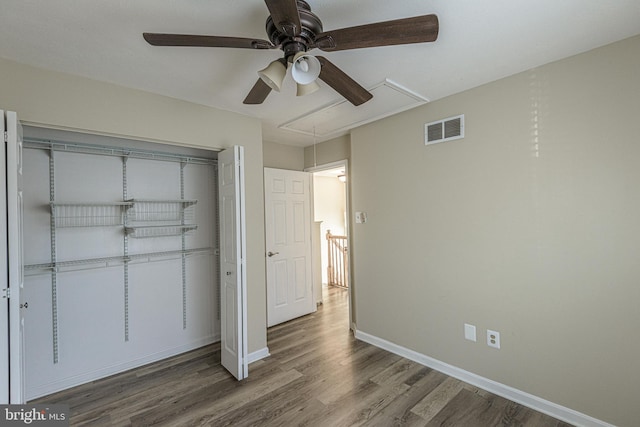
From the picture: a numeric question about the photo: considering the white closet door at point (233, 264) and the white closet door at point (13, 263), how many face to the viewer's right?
1

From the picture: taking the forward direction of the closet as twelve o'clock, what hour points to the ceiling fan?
The ceiling fan is roughly at 1 o'clock from the closet.

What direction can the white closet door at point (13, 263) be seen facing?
to the viewer's right

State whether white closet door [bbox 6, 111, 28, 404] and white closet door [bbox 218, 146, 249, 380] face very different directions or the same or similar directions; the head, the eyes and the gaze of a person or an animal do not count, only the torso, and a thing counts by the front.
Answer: very different directions

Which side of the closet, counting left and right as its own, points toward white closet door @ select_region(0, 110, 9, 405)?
right
